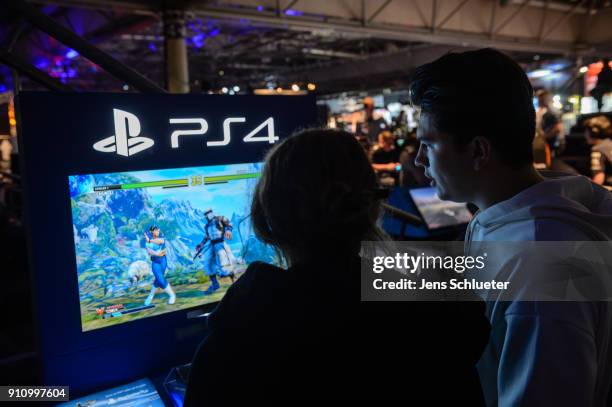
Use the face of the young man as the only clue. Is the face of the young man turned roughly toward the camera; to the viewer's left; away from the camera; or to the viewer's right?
to the viewer's left

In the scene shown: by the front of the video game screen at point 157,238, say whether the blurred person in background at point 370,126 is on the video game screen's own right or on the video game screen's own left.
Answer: on the video game screen's own left

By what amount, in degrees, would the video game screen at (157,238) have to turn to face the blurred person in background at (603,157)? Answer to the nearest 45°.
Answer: approximately 90° to its left

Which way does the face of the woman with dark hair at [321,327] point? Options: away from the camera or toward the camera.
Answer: away from the camera

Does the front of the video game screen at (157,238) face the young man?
yes

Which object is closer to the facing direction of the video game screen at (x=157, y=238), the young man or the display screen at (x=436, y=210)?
the young man

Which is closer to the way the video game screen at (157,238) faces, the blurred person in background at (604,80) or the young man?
the young man

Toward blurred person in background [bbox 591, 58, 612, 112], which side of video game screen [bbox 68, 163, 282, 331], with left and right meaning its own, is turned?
left

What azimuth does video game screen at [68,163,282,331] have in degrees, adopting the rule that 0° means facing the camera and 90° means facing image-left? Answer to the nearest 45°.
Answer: approximately 315°

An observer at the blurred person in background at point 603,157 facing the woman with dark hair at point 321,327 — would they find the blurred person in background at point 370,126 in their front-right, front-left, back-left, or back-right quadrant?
back-right
